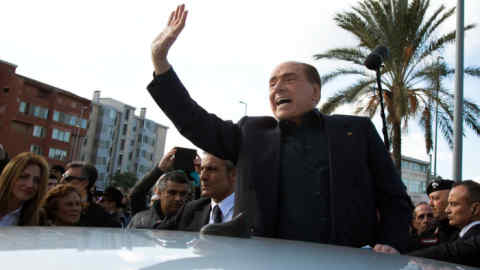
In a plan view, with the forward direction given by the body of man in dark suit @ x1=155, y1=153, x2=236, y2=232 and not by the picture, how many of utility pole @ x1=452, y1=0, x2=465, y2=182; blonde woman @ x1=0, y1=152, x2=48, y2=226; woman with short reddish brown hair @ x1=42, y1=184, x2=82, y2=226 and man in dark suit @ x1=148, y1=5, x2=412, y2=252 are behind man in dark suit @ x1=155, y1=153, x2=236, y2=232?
1

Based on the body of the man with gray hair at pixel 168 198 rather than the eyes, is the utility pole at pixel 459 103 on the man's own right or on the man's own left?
on the man's own left

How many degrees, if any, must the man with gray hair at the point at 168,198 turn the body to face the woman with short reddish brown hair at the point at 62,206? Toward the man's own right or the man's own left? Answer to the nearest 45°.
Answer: approximately 90° to the man's own right

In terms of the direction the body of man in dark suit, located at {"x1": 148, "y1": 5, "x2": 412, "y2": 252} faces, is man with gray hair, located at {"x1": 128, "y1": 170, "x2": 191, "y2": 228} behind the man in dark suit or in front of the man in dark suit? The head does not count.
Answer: behind

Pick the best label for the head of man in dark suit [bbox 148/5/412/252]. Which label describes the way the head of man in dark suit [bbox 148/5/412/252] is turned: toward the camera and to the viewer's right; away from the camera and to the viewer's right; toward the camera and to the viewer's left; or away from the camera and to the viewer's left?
toward the camera and to the viewer's left

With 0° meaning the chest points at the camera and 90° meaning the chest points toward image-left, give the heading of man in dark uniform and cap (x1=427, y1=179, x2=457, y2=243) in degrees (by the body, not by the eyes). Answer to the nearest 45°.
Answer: approximately 45°

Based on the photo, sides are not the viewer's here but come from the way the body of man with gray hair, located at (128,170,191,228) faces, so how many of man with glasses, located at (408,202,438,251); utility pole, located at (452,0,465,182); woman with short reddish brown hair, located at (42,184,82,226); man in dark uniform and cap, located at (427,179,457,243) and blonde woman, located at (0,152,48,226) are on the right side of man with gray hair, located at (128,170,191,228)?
2

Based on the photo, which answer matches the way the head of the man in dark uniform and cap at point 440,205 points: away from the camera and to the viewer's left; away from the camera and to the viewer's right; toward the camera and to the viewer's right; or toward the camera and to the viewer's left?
toward the camera and to the viewer's left
